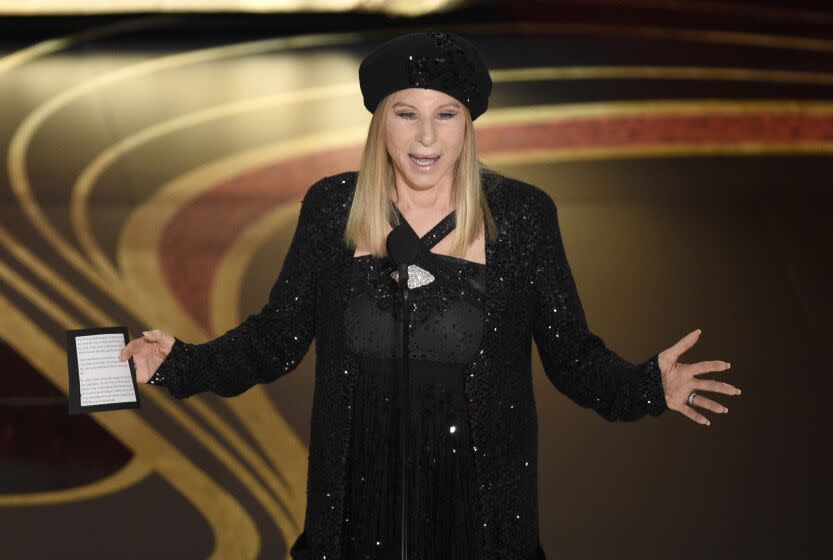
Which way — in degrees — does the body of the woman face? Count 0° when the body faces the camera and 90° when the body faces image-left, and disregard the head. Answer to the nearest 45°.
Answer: approximately 0°
